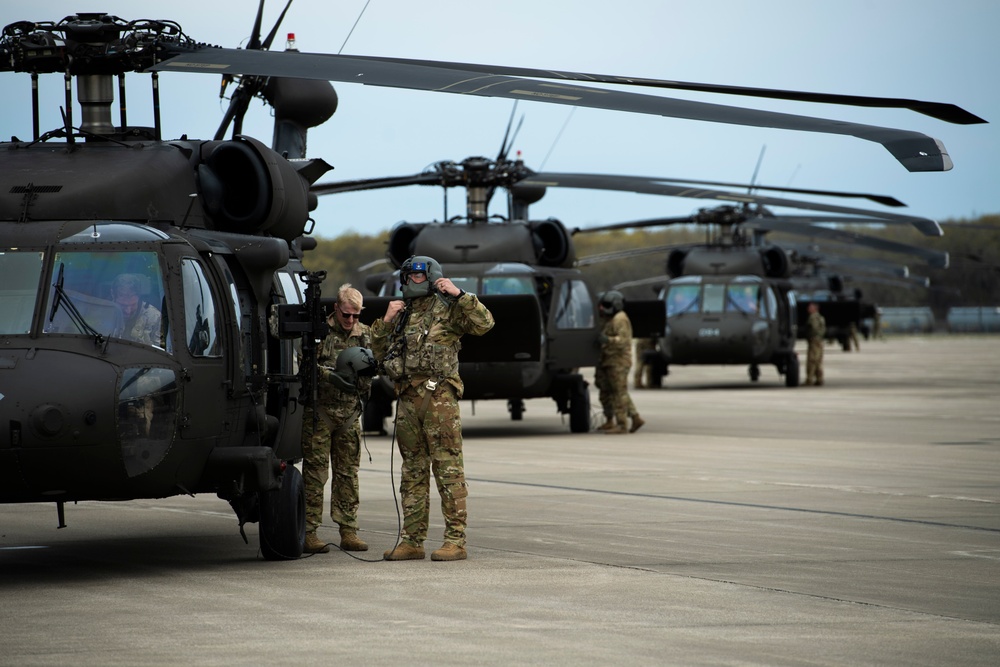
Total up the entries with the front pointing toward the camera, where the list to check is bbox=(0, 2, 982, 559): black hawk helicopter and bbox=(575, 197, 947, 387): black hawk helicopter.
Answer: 2

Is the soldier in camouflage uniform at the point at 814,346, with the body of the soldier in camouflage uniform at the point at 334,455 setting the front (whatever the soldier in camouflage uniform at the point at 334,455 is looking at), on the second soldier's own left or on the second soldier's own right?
on the second soldier's own left

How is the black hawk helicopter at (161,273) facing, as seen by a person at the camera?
facing the viewer

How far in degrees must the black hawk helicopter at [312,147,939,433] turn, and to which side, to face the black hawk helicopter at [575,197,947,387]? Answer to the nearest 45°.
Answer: approximately 180°

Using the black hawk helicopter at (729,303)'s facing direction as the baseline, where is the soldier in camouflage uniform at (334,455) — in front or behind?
in front

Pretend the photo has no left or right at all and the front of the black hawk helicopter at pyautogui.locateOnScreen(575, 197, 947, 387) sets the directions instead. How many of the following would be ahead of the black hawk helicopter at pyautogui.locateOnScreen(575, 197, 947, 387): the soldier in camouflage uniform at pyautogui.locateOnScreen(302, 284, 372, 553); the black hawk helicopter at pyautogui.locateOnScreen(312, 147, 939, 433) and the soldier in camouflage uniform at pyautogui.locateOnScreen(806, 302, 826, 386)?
2

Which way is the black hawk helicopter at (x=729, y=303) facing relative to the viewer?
toward the camera

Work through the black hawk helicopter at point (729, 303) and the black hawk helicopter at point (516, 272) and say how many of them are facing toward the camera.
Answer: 2

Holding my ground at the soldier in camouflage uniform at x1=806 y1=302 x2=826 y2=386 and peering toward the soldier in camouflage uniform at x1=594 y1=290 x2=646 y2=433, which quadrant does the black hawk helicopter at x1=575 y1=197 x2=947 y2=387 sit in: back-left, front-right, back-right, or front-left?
back-right

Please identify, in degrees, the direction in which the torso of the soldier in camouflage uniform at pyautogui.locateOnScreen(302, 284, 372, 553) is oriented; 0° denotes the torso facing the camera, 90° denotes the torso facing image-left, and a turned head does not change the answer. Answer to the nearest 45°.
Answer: approximately 315°

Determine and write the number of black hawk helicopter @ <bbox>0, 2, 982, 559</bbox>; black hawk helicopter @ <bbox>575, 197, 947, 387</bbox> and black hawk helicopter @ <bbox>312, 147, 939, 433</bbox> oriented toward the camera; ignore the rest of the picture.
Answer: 3

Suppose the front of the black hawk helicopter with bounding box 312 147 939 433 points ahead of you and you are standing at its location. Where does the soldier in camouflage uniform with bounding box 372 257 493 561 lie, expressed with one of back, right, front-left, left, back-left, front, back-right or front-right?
front

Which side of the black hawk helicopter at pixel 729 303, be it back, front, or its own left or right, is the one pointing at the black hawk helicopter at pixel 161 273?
front

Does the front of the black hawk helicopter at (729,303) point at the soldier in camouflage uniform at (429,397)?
yes

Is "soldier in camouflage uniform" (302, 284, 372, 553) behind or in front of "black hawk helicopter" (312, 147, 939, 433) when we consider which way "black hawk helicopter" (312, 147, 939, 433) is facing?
in front

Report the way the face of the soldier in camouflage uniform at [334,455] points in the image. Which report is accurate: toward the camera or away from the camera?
toward the camera
